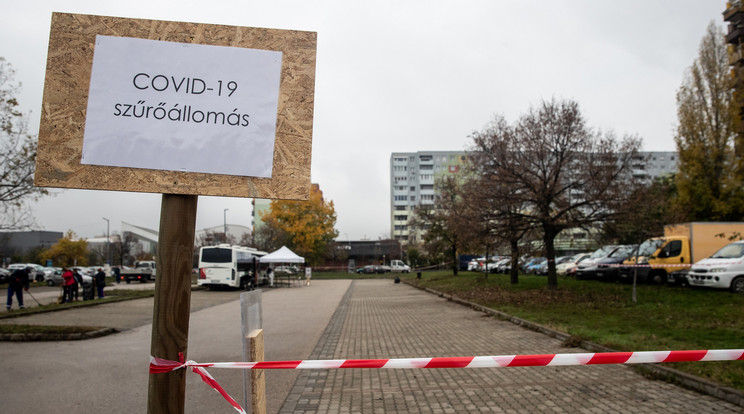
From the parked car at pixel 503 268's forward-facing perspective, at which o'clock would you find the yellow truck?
The yellow truck is roughly at 10 o'clock from the parked car.

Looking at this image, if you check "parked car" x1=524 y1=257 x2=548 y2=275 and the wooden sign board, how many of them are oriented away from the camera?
0

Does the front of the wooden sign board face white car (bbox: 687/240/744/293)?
no

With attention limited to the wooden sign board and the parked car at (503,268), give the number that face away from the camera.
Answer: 0

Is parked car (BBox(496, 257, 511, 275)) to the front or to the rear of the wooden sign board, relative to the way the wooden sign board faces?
to the rear

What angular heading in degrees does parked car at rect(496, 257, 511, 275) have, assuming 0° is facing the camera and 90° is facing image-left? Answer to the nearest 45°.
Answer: approximately 45°

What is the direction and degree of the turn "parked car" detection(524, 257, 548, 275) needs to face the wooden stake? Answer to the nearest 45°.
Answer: approximately 45° to its left

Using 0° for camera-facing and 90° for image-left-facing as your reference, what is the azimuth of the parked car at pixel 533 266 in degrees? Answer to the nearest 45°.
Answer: approximately 45°

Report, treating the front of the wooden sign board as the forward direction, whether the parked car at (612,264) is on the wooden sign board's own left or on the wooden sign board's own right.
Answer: on the wooden sign board's own left

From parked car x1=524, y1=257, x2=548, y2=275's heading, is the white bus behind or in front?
in front

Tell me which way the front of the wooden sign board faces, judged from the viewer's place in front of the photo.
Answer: facing the viewer

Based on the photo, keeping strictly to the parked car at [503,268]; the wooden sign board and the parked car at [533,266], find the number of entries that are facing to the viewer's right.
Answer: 0

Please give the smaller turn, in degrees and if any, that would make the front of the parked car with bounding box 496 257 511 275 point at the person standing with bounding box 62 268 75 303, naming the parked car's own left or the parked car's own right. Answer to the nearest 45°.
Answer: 0° — it already faces them

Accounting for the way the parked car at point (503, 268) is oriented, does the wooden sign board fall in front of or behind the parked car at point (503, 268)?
in front

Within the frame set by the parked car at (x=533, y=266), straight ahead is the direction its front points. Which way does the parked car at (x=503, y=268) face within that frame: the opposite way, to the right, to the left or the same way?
the same way

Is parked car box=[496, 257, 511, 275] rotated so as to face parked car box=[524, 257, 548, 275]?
no

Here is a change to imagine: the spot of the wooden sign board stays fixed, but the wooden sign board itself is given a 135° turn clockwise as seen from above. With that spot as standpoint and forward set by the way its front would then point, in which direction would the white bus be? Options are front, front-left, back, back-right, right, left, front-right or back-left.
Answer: front-right
